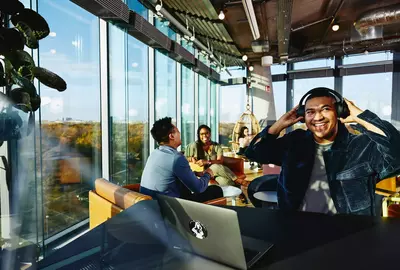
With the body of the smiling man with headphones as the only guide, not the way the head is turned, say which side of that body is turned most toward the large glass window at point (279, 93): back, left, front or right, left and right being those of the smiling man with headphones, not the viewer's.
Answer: back

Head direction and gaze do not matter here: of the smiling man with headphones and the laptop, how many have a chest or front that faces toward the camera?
1

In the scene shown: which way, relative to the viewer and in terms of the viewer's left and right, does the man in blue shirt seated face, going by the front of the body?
facing away from the viewer and to the right of the viewer

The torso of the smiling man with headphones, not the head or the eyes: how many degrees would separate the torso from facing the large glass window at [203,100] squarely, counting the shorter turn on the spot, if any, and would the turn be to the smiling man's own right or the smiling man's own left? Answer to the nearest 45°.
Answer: approximately 135° to the smiling man's own right

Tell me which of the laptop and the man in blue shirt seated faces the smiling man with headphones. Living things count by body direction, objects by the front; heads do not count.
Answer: the laptop

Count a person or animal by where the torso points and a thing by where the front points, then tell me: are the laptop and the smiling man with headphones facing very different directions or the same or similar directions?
very different directions

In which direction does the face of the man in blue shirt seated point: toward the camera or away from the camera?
away from the camera

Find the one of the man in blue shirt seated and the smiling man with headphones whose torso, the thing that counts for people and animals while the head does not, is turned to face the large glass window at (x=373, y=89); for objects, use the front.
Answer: the man in blue shirt seated
